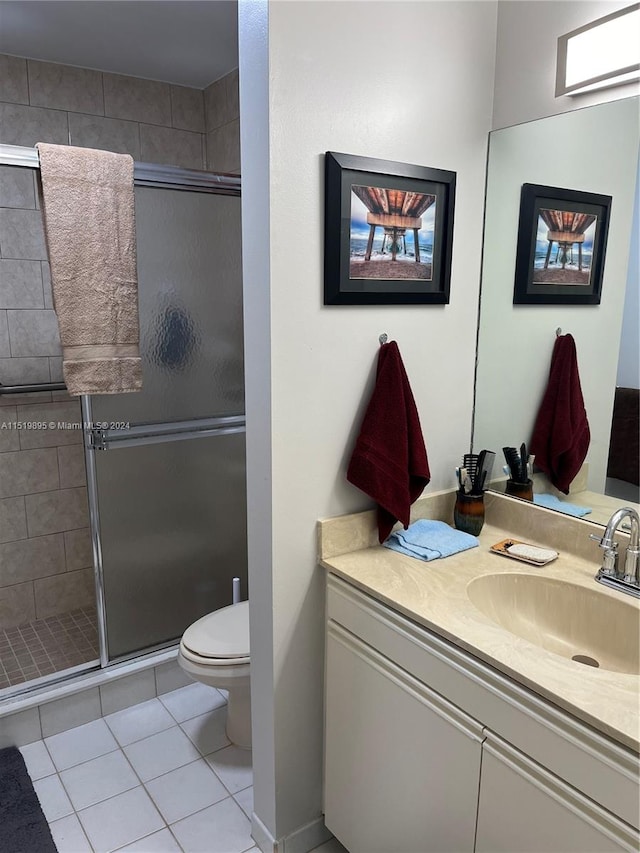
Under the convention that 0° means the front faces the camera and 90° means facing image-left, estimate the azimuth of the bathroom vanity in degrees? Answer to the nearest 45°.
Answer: approximately 45°

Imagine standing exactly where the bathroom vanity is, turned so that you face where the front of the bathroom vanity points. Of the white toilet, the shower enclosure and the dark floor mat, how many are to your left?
0

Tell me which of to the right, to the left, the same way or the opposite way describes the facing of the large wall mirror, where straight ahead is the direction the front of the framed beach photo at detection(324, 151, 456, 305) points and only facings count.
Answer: to the right

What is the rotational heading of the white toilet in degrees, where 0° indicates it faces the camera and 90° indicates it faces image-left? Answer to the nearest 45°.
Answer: approximately 45°

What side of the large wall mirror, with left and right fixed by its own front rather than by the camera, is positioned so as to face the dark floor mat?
front

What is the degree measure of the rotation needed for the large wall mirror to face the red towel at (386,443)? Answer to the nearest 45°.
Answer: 0° — it already faces it

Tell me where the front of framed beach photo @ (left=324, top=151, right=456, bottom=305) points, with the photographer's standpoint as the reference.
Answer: facing the viewer and to the right of the viewer

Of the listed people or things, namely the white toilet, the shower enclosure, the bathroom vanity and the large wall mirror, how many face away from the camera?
0

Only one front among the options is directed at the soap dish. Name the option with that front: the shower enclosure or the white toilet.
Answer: the shower enclosure

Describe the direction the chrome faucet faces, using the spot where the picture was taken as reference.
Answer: facing the viewer and to the left of the viewer
